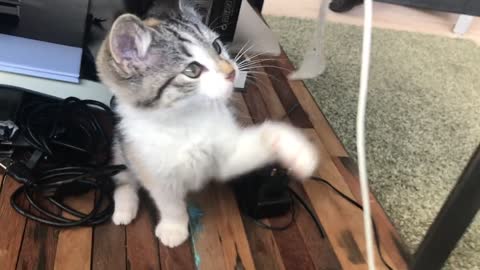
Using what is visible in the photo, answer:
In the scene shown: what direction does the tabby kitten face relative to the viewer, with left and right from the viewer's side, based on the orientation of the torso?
facing the viewer and to the right of the viewer
